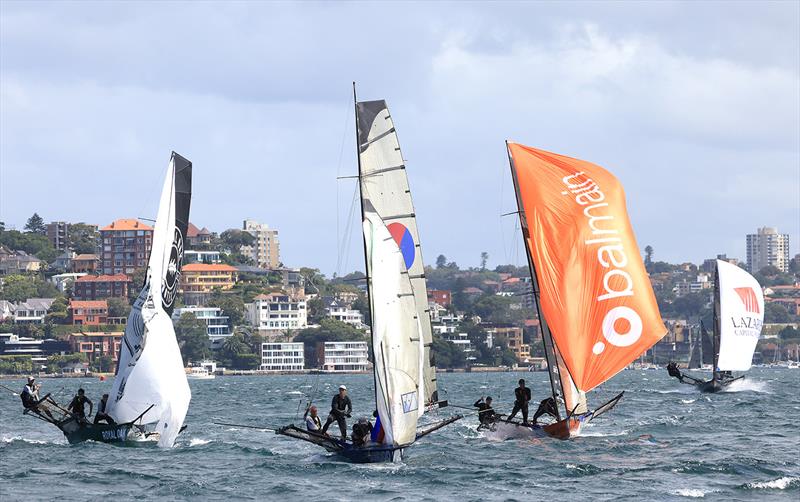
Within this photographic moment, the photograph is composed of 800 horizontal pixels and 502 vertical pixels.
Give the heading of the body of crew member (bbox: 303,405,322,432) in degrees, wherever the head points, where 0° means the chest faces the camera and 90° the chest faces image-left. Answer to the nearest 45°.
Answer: approximately 315°

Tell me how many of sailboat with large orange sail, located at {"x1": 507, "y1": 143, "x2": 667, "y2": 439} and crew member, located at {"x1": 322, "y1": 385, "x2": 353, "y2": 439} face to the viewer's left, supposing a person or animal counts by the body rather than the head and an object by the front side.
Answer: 0

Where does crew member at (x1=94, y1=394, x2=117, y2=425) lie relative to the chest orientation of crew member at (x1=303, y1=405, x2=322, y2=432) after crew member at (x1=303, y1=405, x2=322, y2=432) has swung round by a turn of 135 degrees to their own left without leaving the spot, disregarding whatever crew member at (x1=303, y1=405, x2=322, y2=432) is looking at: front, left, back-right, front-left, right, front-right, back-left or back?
front-left

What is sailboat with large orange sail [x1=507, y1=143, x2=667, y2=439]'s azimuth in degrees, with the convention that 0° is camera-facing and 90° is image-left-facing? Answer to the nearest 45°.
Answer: approximately 315°

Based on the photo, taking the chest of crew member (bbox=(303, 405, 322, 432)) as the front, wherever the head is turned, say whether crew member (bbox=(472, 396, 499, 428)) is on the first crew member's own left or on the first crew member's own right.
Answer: on the first crew member's own left

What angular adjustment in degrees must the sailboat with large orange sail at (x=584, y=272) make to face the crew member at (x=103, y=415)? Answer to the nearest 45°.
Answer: approximately 135° to its right

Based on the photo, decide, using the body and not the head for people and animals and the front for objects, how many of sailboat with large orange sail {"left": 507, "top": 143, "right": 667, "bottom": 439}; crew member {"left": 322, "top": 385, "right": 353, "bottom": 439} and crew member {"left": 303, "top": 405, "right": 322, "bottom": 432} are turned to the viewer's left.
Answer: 0

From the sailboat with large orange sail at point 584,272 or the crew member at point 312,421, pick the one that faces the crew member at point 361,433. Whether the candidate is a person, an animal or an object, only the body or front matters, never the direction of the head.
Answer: the crew member at point 312,421

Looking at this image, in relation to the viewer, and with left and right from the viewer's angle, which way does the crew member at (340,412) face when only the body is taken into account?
facing the viewer
